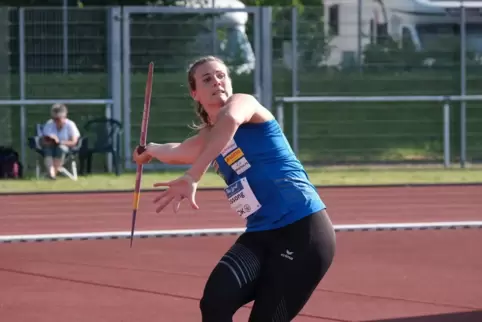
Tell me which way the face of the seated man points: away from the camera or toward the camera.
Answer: toward the camera

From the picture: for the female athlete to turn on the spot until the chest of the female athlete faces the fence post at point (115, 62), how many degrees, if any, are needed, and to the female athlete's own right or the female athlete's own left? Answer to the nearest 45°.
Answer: approximately 135° to the female athlete's own right

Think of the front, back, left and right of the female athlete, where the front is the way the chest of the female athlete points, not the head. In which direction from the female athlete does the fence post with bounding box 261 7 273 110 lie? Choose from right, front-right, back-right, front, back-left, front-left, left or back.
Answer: back-right

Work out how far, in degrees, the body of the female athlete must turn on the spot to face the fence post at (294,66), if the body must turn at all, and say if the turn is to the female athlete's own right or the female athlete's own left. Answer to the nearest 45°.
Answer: approximately 135° to the female athlete's own right

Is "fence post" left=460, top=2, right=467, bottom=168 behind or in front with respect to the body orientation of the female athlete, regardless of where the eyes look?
behind

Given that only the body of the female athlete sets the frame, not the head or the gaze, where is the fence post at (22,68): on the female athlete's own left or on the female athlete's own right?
on the female athlete's own right

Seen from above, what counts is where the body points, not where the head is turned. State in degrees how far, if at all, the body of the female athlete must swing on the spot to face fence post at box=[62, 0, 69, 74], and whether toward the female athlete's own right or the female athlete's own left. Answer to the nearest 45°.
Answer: approximately 135° to the female athlete's own right

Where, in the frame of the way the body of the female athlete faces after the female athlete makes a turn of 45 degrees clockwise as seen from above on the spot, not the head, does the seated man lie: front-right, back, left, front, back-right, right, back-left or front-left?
right

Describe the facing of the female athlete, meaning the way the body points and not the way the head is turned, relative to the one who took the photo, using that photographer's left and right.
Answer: facing the viewer and to the left of the viewer
